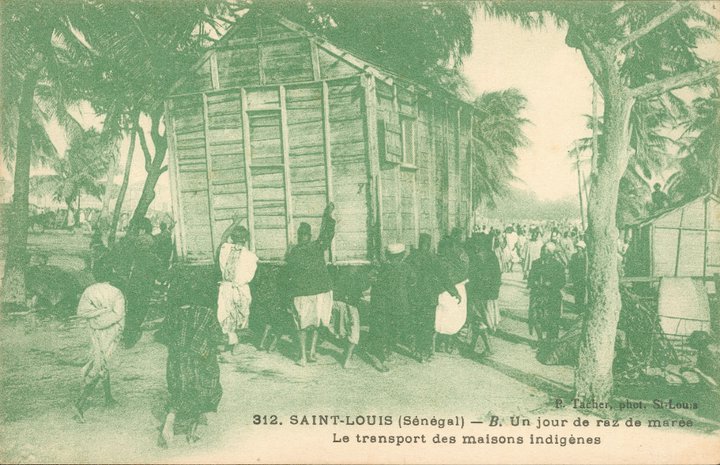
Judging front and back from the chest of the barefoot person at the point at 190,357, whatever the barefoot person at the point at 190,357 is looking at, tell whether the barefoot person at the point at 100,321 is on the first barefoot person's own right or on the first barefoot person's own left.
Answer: on the first barefoot person's own left

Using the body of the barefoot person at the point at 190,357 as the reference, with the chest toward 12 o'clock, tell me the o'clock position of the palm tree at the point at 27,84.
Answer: The palm tree is roughly at 11 o'clock from the barefoot person.

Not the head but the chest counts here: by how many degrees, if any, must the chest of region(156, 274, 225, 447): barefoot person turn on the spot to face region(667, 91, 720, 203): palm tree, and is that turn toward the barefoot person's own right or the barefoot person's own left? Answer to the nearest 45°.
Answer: approximately 90° to the barefoot person's own right

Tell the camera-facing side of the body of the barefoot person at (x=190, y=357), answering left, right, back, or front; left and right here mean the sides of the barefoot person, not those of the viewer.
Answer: back
